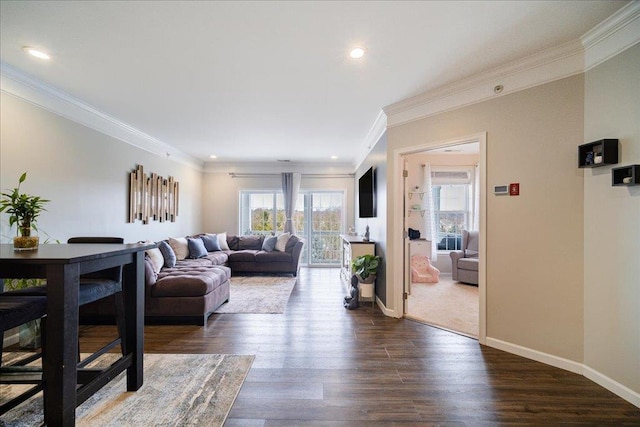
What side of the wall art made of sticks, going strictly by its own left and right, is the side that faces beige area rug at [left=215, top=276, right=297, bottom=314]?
front

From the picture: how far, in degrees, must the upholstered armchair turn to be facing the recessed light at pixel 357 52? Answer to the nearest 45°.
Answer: approximately 45° to its left

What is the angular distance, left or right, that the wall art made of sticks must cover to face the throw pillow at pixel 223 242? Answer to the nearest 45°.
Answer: approximately 90° to its left

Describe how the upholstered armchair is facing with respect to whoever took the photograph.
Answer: facing the viewer and to the left of the viewer

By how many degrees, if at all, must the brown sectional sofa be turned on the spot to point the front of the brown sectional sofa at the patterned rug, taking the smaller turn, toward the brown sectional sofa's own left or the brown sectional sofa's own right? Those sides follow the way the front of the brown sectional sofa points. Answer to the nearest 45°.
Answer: approximately 45° to the brown sectional sofa's own right

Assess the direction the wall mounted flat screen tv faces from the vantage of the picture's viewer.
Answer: facing to the left of the viewer

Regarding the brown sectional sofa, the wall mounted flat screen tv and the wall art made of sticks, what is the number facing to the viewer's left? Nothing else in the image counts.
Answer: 1

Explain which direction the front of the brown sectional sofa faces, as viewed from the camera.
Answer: facing the viewer and to the right of the viewer

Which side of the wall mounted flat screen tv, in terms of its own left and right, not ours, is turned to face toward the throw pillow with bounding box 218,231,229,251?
front

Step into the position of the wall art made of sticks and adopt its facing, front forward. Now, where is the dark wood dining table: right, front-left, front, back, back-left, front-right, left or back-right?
front-right

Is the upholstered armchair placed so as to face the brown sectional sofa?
yes

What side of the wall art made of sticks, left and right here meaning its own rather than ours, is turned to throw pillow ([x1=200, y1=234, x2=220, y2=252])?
left
